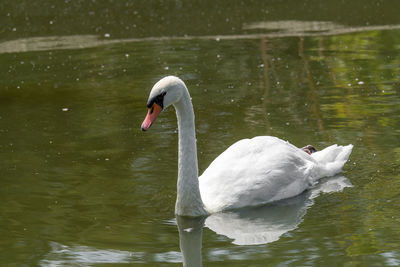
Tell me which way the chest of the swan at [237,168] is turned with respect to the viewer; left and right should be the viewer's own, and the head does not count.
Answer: facing the viewer and to the left of the viewer
